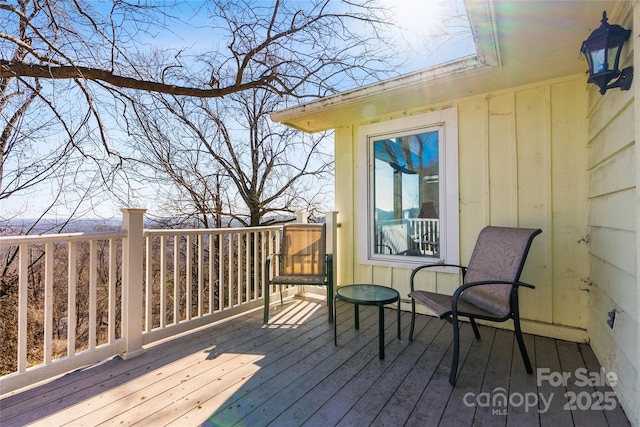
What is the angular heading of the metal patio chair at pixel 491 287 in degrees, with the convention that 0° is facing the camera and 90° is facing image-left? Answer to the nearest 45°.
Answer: approximately 45°

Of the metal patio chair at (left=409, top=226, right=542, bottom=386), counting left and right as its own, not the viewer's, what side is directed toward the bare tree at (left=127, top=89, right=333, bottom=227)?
right

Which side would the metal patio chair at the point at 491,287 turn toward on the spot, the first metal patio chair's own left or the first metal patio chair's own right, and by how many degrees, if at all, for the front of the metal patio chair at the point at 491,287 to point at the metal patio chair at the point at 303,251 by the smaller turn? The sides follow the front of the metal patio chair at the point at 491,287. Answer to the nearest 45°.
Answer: approximately 45° to the first metal patio chair's own right

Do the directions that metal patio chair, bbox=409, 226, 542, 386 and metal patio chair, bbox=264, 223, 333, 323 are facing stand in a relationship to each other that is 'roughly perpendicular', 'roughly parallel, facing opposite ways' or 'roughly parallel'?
roughly perpendicular

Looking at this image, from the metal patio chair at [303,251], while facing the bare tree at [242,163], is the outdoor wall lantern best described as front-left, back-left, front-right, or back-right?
back-right

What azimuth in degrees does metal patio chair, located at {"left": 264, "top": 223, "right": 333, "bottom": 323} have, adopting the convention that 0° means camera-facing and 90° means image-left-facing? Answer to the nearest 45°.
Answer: approximately 0°

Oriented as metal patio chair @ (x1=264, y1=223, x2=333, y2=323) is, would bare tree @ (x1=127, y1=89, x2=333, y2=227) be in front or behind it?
behind

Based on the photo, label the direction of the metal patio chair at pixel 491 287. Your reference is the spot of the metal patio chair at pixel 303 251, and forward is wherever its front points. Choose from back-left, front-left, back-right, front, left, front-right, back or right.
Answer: front-left

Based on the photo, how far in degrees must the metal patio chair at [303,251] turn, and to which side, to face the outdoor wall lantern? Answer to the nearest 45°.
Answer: approximately 45° to its left
